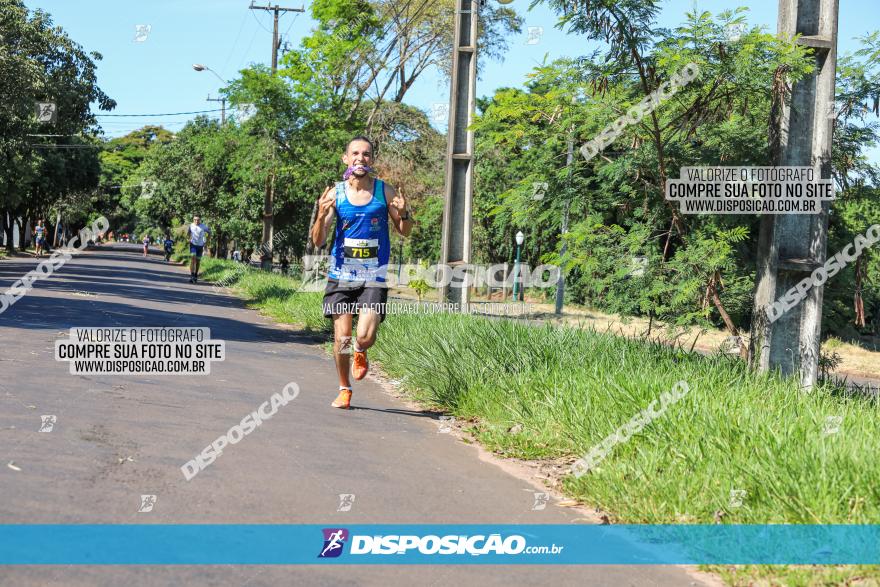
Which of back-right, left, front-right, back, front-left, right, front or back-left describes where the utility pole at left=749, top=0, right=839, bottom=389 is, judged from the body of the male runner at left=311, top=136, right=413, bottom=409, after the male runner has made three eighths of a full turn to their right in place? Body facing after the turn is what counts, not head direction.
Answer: back-right

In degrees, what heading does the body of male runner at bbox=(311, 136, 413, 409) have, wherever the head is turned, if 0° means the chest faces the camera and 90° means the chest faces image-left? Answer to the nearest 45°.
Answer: approximately 0°

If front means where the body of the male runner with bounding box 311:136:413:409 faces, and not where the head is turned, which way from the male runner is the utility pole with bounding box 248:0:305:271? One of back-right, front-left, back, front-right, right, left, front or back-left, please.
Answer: back

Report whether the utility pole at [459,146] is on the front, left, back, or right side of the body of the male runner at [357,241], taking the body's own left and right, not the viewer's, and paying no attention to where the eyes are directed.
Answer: back
